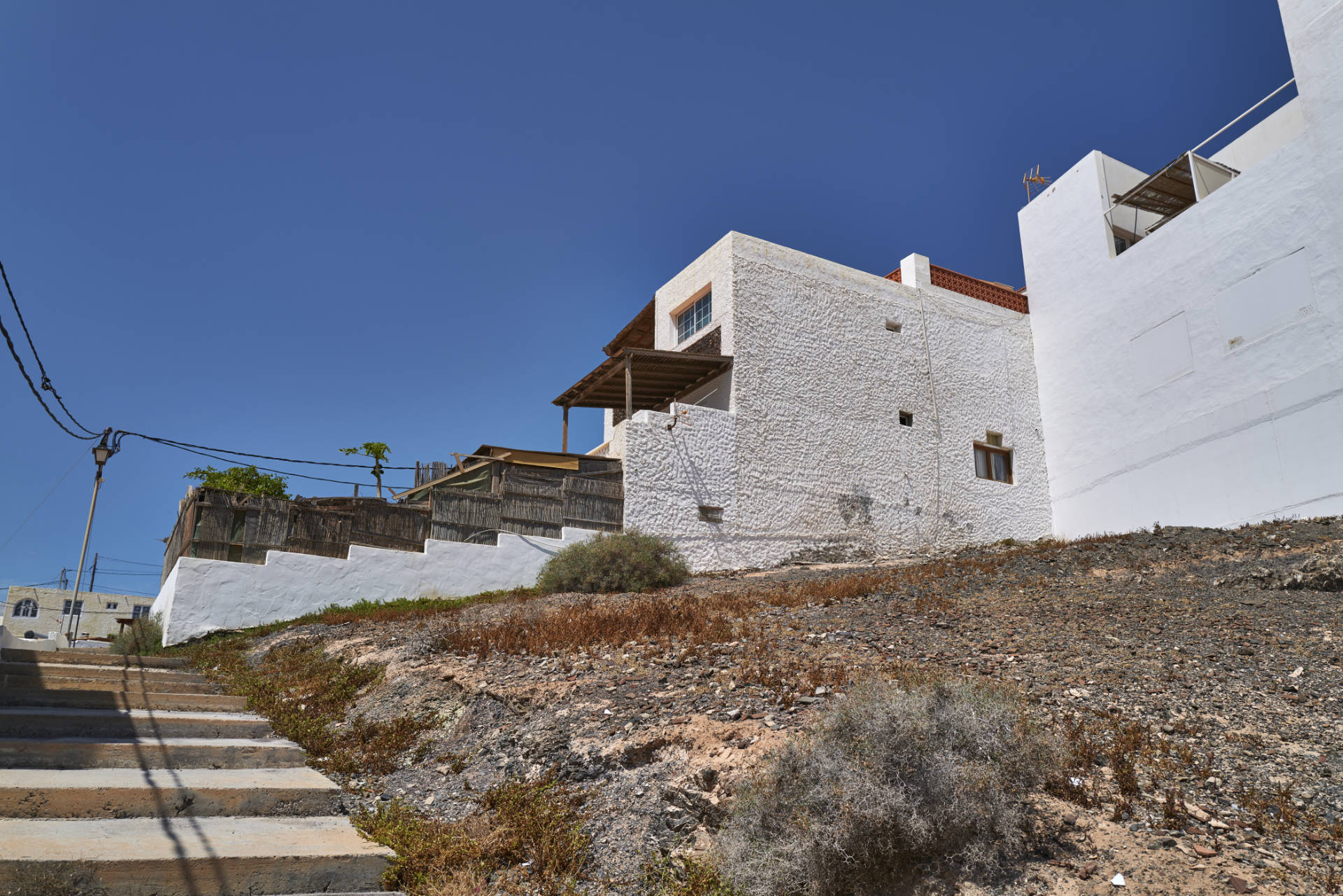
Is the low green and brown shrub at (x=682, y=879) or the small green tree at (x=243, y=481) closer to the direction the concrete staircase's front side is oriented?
the low green and brown shrub

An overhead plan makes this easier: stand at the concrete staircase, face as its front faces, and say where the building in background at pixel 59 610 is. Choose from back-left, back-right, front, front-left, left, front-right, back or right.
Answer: back

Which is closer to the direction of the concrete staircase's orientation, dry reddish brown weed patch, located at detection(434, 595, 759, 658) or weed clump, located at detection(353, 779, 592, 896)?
the weed clump

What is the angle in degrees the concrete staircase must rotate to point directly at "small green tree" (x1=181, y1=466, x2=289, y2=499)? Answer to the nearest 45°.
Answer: approximately 180°

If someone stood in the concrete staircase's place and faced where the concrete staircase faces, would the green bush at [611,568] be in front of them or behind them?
behind

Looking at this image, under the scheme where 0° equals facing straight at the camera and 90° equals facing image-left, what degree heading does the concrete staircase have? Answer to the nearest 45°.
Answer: approximately 0°

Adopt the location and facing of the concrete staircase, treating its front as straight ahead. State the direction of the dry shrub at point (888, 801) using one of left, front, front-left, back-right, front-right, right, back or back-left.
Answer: front-left

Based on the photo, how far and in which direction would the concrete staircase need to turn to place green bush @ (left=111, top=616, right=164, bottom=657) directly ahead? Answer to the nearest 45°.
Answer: approximately 180°

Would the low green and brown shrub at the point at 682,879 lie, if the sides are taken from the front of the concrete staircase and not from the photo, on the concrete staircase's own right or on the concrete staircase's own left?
on the concrete staircase's own left

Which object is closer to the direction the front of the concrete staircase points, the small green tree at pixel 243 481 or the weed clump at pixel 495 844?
the weed clump

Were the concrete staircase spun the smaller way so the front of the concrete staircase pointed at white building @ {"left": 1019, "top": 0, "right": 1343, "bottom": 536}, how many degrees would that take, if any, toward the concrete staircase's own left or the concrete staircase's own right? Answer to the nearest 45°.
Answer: approximately 90° to the concrete staircase's own left

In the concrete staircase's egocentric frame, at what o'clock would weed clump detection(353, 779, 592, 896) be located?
The weed clump is roughly at 10 o'clock from the concrete staircase.

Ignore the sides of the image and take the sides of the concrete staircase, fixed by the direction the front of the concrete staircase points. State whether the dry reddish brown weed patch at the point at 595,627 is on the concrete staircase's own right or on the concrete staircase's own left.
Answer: on the concrete staircase's own left

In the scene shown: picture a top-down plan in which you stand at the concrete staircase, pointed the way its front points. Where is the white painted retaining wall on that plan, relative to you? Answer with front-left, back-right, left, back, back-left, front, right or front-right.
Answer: back

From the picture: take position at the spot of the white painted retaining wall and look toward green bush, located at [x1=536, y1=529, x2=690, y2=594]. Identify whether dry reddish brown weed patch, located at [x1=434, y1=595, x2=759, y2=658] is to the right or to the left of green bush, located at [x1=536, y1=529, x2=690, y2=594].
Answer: right

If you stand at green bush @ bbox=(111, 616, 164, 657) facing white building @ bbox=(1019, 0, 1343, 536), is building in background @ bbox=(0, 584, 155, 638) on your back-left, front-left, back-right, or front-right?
back-left
